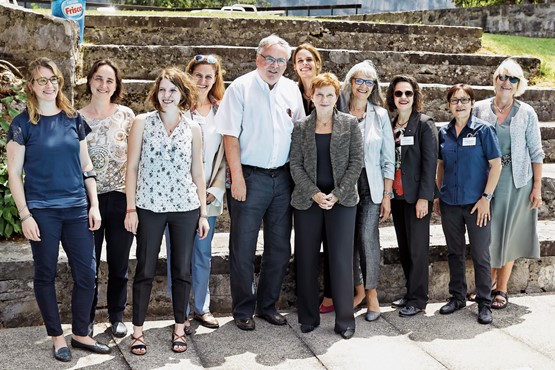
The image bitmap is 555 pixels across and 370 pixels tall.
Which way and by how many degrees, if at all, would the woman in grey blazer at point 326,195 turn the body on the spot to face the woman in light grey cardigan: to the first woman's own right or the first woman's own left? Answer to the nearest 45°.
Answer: approximately 135° to the first woman's own left

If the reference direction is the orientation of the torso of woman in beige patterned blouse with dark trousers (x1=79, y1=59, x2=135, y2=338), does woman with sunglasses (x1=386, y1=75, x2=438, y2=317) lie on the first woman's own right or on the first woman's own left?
on the first woman's own left

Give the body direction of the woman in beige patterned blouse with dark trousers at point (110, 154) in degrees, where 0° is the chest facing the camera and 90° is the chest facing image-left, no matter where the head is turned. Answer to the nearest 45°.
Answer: approximately 0°

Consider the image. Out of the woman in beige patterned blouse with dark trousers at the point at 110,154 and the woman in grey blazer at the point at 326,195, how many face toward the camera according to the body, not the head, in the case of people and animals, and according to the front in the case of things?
2

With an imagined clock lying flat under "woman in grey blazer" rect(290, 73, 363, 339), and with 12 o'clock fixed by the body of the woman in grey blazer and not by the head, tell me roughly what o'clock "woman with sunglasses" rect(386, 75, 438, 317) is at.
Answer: The woman with sunglasses is roughly at 8 o'clock from the woman in grey blazer.
